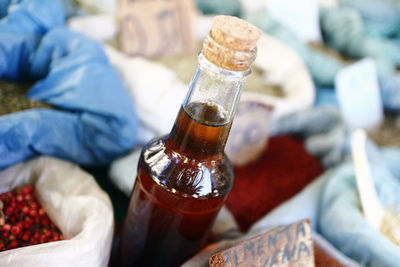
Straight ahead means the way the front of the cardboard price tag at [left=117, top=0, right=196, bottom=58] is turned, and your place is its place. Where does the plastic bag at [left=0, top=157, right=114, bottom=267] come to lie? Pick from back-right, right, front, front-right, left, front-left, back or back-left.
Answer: front

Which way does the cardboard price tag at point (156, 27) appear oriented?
toward the camera

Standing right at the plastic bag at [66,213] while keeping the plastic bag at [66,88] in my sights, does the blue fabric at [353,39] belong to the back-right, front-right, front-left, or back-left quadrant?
front-right

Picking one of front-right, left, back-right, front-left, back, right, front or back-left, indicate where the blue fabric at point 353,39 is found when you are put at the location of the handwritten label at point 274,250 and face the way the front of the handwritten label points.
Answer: back

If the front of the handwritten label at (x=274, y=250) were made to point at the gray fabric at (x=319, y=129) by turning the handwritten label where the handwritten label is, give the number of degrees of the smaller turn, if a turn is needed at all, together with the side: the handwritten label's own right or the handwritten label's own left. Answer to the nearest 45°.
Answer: approximately 180°

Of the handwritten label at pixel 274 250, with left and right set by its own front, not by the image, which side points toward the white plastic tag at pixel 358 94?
back

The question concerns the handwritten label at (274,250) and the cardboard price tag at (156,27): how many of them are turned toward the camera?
2

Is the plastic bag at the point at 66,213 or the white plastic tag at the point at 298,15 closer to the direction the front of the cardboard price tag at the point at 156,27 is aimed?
the plastic bag

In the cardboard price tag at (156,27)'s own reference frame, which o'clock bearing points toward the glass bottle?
The glass bottle is roughly at 12 o'clock from the cardboard price tag.

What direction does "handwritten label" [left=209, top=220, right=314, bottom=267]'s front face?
toward the camera
